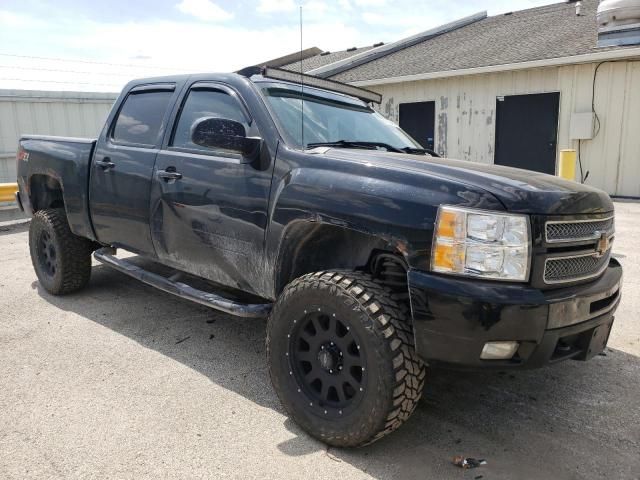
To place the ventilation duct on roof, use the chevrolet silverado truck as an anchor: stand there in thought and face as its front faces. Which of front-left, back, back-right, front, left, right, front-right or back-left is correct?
left

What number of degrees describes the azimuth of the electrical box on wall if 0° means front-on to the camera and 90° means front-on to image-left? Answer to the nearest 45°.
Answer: approximately 0°

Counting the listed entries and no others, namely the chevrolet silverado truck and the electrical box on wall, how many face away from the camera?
0

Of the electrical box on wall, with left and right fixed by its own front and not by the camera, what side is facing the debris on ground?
front

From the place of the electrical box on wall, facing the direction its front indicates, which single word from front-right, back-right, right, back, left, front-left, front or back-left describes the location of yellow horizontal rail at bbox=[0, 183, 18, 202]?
front-right

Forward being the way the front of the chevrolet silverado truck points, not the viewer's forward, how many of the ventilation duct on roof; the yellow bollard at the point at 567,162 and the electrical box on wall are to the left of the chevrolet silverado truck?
3

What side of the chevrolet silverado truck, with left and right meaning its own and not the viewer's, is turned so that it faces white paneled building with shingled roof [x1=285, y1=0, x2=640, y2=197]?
left

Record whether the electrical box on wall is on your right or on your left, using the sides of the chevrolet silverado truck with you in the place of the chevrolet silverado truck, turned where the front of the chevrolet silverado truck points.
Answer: on your left

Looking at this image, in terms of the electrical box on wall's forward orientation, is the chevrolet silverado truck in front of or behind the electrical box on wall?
in front

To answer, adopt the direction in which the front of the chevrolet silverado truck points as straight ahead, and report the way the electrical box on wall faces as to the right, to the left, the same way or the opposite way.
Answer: to the right

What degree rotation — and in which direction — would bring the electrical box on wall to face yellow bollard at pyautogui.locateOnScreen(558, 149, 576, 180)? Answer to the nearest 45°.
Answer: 0° — it already faces it

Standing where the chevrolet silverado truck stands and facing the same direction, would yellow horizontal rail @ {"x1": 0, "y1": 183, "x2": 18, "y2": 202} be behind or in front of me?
behind
